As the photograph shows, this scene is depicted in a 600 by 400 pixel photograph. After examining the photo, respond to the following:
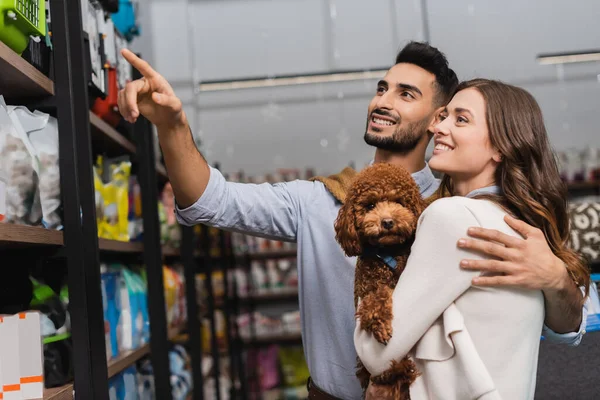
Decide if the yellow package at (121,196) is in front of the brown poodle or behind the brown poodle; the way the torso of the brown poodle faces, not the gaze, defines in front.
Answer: behind

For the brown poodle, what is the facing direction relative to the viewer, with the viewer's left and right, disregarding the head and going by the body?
facing the viewer

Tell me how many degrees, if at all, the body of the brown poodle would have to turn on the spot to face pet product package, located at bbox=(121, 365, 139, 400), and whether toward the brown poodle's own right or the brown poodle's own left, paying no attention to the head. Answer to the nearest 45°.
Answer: approximately 135° to the brown poodle's own right

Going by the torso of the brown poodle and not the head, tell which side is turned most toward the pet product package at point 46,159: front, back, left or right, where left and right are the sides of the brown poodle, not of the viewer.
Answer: right

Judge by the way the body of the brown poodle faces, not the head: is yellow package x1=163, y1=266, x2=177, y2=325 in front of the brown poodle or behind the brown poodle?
behind

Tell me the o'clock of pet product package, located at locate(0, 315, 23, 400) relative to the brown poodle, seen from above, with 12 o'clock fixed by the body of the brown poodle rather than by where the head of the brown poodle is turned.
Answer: The pet product package is roughly at 3 o'clock from the brown poodle.

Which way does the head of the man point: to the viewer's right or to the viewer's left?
to the viewer's left

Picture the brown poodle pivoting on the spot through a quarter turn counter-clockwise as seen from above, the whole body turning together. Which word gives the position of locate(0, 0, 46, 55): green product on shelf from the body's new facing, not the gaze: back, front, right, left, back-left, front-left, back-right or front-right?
back

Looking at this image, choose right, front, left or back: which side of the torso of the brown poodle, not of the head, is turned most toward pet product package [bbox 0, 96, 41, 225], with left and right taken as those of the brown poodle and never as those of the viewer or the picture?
right

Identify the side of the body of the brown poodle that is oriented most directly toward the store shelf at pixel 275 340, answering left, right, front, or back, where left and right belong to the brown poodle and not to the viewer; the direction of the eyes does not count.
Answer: back

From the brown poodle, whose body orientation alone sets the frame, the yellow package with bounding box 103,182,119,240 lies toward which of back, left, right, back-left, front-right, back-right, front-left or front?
back-right

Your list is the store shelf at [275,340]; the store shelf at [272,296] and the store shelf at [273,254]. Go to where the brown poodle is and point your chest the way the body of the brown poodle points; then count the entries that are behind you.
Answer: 3
